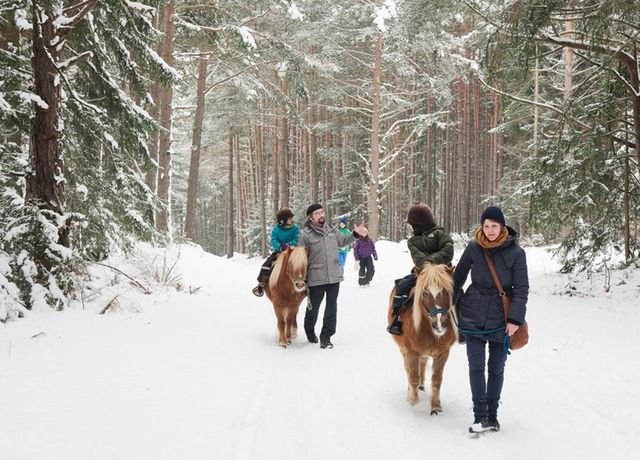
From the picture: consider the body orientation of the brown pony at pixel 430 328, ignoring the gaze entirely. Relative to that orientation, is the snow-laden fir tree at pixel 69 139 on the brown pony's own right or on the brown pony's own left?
on the brown pony's own right

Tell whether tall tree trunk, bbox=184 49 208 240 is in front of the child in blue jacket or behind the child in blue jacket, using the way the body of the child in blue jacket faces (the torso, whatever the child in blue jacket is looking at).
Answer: behind

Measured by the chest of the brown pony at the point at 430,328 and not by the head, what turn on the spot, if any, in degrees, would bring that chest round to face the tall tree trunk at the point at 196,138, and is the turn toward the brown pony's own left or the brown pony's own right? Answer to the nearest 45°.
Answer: approximately 135° to the brown pony's own right

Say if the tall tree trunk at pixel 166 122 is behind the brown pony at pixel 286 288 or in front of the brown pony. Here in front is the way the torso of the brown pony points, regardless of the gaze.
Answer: behind

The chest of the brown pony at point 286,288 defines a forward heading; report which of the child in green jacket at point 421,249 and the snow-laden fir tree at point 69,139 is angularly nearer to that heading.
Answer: the child in green jacket

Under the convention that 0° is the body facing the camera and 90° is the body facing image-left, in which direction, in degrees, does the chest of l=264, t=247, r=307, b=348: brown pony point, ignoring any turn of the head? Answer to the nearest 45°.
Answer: approximately 0°

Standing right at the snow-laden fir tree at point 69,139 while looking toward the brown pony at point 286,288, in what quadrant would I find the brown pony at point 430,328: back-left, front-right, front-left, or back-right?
front-right

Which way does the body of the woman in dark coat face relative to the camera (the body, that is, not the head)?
toward the camera

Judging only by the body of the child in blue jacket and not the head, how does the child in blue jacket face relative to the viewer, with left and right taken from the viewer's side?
facing the viewer

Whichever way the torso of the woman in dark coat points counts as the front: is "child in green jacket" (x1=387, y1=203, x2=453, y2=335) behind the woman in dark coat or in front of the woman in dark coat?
behind
